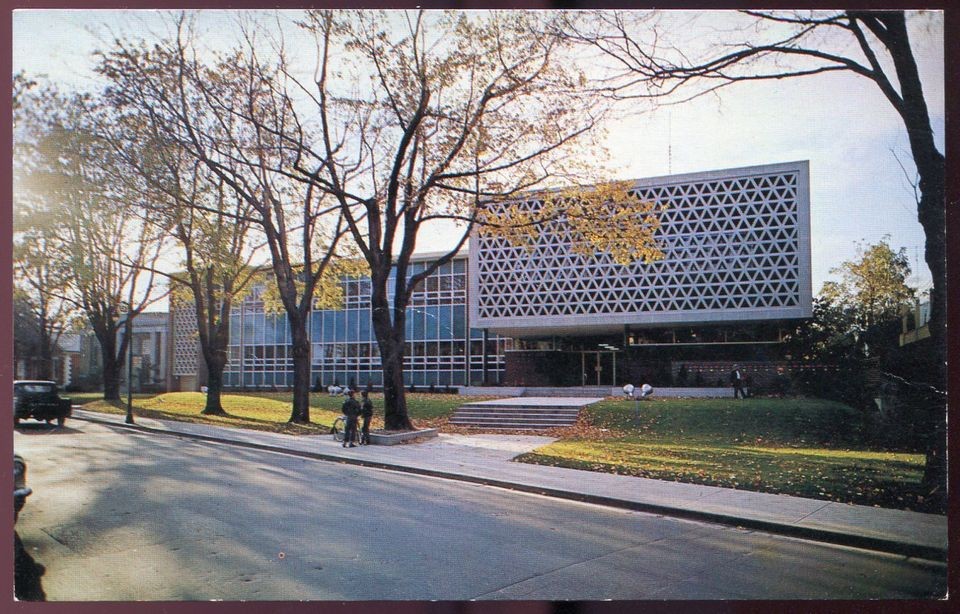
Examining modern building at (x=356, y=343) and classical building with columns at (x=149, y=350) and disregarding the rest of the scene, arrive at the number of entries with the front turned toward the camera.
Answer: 2

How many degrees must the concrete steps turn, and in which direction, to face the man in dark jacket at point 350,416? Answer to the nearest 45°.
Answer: approximately 90° to its right

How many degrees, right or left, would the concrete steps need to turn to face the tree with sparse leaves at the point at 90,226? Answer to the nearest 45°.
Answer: approximately 45° to its right

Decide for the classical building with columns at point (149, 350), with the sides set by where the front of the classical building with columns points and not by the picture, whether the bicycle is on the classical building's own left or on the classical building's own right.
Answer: on the classical building's own left
